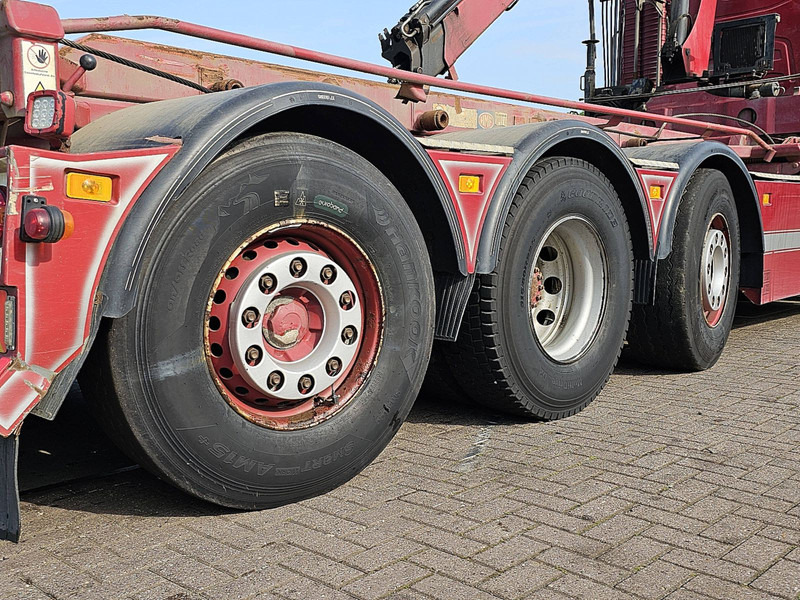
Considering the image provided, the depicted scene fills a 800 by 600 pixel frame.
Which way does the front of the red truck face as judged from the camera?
facing away from the viewer and to the right of the viewer
